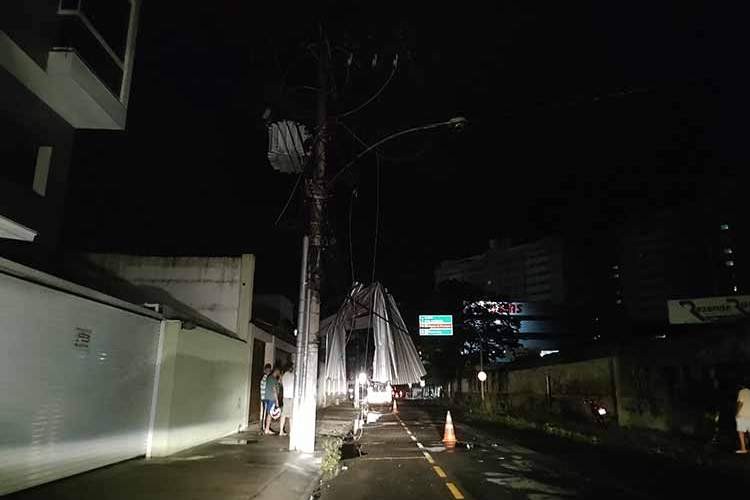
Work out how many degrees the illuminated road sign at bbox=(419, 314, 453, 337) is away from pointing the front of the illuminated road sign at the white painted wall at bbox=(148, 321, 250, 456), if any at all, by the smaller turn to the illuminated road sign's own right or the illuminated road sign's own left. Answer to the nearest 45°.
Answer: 0° — it already faces it

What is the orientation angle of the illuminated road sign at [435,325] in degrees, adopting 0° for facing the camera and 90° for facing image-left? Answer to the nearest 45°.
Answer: approximately 0°
